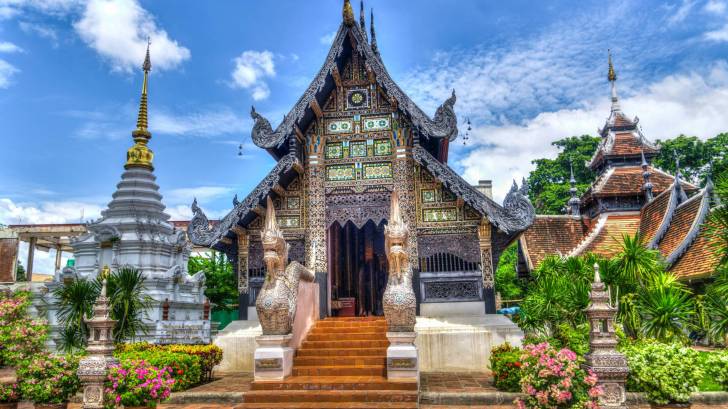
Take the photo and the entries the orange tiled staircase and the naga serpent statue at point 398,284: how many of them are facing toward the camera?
2

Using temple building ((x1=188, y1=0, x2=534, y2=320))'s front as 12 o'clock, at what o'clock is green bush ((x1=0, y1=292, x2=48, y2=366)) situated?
The green bush is roughly at 2 o'clock from the temple building.

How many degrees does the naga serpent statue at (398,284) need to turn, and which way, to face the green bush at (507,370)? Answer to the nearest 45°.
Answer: approximately 90° to its left

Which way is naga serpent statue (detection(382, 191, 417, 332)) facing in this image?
toward the camera

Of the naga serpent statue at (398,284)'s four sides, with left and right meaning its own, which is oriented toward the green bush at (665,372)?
left

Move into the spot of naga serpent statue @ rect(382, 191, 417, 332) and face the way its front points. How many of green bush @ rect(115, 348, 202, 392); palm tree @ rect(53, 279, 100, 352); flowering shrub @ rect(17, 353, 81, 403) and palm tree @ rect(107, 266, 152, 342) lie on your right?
4

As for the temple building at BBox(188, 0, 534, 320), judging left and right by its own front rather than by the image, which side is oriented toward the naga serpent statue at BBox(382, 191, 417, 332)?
front

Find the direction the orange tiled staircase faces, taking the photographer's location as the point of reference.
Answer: facing the viewer

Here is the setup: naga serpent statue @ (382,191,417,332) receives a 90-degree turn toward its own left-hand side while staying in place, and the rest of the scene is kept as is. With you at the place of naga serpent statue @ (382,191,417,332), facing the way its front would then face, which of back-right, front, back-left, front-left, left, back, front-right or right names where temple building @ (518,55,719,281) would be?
front-left

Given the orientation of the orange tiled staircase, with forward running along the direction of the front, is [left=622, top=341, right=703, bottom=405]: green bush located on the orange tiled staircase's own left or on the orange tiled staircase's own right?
on the orange tiled staircase's own left
